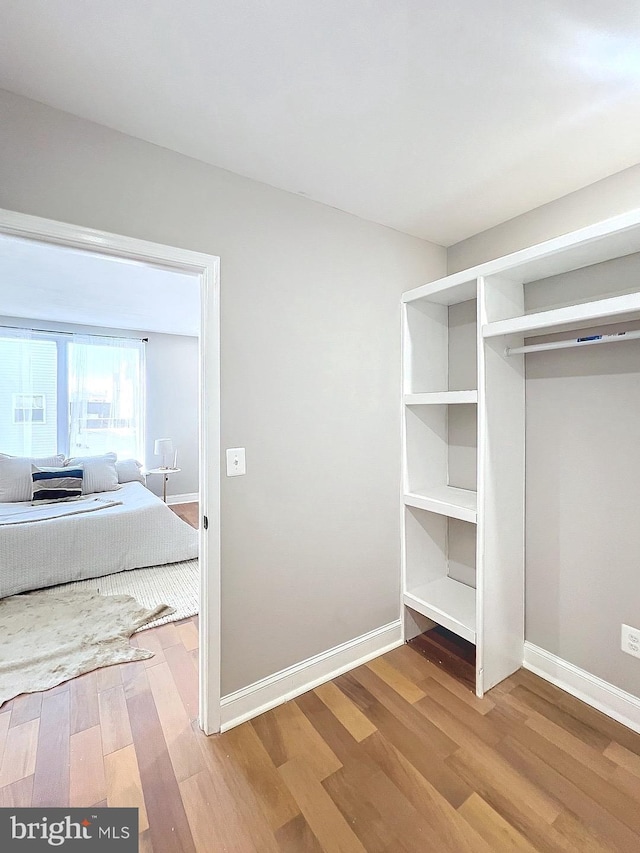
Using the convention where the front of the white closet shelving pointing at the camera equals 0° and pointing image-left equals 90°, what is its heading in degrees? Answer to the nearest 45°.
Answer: approximately 45°

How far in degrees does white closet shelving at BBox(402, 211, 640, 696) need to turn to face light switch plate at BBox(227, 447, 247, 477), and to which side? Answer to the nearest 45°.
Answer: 0° — it already faces it

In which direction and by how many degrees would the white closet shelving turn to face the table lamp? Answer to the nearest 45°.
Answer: approximately 45° to its right

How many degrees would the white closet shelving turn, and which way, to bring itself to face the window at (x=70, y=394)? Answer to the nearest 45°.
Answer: approximately 45° to its right

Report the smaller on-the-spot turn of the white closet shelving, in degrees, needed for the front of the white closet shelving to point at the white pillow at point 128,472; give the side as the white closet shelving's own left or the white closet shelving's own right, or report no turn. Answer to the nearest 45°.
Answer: approximately 45° to the white closet shelving's own right
